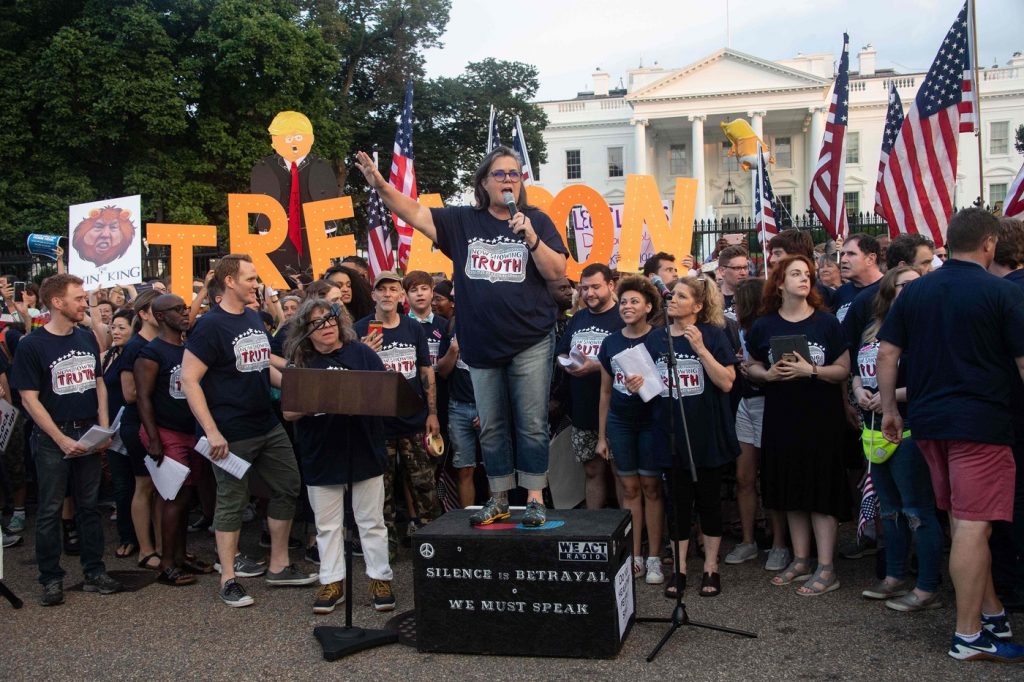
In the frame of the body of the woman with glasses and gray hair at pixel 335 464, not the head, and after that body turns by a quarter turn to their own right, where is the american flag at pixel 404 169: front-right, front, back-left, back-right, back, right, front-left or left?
right

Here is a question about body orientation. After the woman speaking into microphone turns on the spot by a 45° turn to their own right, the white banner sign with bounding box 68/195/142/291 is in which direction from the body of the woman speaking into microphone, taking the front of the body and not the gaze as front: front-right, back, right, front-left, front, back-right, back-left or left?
right

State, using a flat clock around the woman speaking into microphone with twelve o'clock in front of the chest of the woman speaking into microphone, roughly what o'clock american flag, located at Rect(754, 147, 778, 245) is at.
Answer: The american flag is roughly at 7 o'clock from the woman speaking into microphone.

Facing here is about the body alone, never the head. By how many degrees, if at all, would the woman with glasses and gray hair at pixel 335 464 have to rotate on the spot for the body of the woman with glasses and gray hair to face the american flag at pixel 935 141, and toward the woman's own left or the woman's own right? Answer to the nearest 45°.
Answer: approximately 135° to the woman's own left

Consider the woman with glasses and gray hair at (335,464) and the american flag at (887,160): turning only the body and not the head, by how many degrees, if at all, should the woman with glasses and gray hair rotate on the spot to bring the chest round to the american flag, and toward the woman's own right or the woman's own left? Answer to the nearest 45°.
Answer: approximately 135° to the woman's own left

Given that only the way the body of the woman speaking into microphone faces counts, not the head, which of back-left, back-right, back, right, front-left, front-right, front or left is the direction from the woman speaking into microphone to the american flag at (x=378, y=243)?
back

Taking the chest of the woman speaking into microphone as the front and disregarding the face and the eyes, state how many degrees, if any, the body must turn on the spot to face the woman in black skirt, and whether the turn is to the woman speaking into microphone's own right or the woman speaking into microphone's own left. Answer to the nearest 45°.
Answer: approximately 90° to the woman speaking into microphone's own left

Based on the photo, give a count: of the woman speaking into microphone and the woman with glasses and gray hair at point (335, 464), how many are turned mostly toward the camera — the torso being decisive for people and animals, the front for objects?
2

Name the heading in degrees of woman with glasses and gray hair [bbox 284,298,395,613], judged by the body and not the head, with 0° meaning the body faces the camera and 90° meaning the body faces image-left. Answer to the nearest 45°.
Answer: approximately 0°

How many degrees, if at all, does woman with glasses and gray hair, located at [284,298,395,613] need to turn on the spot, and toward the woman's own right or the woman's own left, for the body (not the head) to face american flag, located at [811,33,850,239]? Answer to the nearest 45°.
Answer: approximately 135° to the woman's own left

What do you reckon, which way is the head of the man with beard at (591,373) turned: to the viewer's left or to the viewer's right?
to the viewer's left
